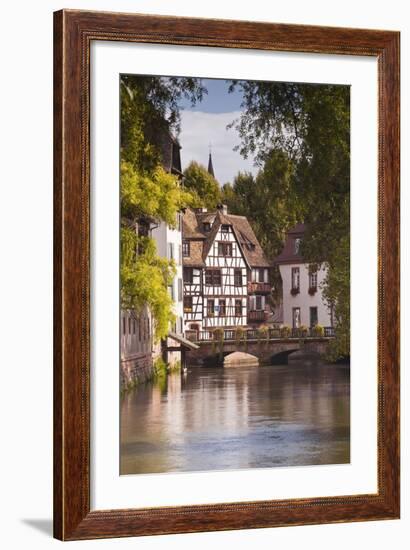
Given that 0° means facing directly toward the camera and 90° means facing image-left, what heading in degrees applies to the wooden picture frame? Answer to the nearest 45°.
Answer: approximately 315°
